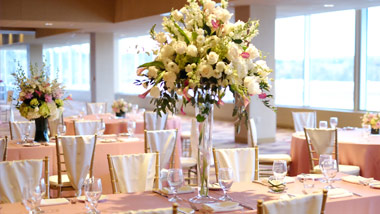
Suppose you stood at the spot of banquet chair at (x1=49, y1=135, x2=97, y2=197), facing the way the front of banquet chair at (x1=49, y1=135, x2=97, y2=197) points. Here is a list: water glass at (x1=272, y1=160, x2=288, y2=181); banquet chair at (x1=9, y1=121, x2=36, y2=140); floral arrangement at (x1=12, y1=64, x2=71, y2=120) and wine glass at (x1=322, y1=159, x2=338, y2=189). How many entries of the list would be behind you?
2
